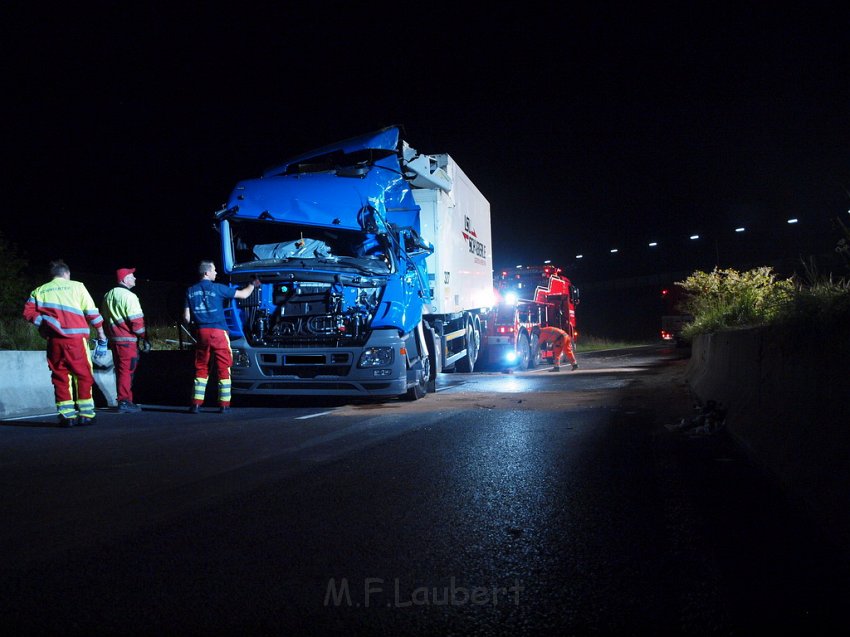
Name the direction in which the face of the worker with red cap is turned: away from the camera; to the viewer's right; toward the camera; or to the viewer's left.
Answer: to the viewer's right

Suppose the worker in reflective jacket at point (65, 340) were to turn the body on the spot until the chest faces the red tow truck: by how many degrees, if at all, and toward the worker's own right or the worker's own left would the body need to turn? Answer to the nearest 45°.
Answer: approximately 45° to the worker's own right

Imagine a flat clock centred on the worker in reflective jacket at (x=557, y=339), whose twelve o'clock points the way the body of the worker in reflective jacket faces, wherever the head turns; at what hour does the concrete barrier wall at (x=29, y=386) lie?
The concrete barrier wall is roughly at 10 o'clock from the worker in reflective jacket.

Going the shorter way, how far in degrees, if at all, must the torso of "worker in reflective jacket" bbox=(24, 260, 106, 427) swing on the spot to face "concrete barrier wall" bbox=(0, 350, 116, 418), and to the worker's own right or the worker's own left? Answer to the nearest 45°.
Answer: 0° — they already face it

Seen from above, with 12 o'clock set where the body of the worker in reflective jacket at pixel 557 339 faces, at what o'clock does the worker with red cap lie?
The worker with red cap is roughly at 10 o'clock from the worker in reflective jacket.

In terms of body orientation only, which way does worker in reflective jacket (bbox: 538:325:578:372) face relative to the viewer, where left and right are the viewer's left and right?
facing to the left of the viewer

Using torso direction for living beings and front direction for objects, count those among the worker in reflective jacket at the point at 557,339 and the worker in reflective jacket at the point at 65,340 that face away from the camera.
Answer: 1

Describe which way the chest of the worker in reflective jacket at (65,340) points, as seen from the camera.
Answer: away from the camera

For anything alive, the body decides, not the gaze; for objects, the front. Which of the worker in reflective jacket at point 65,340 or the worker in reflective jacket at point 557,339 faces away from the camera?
the worker in reflective jacket at point 65,340
